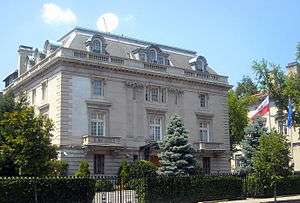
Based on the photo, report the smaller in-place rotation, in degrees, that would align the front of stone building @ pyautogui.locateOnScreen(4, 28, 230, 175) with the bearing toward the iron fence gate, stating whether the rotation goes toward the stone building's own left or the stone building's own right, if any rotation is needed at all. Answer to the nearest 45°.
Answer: approximately 45° to the stone building's own right

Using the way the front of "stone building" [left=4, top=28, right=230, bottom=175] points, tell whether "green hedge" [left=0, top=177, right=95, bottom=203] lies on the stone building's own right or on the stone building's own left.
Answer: on the stone building's own right

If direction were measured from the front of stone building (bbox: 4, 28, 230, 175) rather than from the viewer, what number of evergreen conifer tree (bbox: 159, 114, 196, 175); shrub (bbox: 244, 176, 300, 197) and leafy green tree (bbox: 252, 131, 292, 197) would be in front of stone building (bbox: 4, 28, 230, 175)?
3

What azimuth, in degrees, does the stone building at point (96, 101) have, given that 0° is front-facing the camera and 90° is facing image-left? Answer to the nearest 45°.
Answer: approximately 315°

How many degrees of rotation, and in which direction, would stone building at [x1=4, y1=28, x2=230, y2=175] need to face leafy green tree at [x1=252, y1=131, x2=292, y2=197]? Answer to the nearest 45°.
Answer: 0° — it already faces it

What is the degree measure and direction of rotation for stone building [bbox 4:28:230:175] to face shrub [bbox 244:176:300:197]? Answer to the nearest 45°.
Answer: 0° — it already faces it

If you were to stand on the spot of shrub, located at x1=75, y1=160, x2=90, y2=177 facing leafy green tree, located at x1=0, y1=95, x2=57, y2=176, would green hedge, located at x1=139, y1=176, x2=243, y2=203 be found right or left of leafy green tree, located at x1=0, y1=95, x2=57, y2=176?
left
